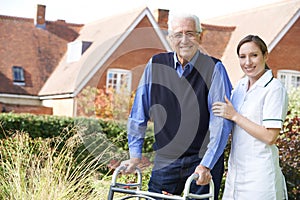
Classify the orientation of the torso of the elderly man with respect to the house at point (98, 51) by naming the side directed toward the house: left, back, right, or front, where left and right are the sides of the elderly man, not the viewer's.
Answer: back

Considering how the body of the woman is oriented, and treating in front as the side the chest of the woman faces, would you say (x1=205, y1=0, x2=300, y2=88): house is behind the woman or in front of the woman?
behind

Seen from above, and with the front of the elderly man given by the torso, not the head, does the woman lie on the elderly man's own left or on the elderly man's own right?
on the elderly man's own left

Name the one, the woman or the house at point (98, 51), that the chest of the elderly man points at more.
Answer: the woman

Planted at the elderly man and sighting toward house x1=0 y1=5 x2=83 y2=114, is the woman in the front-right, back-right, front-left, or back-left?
back-right

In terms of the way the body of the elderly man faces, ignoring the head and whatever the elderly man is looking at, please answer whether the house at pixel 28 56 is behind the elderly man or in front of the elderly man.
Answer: behind

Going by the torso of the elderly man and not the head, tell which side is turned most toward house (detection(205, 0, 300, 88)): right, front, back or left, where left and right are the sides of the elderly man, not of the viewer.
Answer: back

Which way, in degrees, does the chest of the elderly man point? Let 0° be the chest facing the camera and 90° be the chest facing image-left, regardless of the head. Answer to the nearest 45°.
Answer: approximately 0°

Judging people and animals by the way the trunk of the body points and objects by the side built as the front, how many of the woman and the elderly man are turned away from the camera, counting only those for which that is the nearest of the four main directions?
0
